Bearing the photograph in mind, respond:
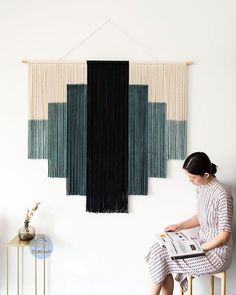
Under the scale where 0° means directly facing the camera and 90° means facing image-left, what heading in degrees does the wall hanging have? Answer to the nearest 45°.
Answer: approximately 0°
